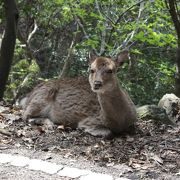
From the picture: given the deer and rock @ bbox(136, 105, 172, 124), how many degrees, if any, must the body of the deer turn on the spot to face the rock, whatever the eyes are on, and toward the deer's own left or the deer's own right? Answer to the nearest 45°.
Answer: approximately 45° to the deer's own left

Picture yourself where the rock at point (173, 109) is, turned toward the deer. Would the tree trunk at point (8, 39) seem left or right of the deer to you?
right

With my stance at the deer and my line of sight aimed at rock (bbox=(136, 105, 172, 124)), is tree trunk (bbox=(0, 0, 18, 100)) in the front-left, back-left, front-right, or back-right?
back-left

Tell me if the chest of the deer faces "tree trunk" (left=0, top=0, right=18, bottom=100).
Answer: no

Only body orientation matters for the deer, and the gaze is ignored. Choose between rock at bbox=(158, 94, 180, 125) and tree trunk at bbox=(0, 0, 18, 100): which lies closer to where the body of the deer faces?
the rock

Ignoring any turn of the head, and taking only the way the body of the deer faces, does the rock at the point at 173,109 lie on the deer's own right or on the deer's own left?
on the deer's own left
